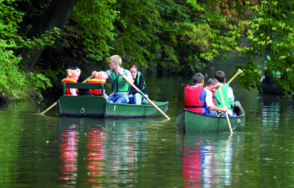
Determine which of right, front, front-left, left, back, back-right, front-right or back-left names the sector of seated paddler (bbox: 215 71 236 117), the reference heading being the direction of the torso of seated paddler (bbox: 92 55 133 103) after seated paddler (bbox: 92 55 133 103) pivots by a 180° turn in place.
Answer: right

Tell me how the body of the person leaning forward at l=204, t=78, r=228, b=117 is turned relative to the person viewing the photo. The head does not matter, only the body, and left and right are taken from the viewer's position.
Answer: facing to the right of the viewer

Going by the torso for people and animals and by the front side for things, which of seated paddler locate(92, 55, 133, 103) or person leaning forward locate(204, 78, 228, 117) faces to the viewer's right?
the person leaning forward

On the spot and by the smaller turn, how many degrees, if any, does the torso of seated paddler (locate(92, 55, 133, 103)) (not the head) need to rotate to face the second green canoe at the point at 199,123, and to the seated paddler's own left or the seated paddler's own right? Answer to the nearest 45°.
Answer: approximately 90° to the seated paddler's own left

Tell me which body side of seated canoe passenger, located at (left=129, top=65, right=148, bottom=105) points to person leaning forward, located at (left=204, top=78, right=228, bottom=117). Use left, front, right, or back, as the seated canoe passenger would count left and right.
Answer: left

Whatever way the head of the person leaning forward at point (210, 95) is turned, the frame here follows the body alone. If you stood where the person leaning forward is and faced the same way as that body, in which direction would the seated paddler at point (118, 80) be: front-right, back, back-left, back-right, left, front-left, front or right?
back-left

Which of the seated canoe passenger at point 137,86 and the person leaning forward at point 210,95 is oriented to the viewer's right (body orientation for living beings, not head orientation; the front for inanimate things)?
the person leaning forward
